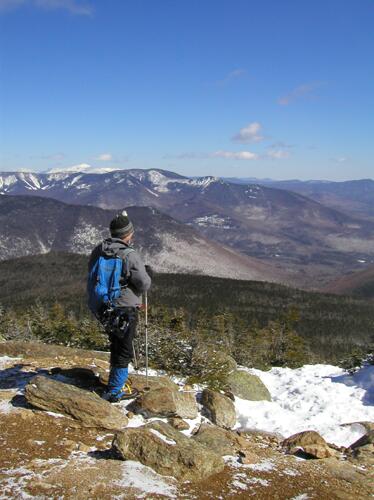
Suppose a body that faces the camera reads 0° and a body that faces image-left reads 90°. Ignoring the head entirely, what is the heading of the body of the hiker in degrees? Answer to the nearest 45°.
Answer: approximately 225°

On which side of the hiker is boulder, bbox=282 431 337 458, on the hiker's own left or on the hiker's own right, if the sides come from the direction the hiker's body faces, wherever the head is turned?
on the hiker's own right

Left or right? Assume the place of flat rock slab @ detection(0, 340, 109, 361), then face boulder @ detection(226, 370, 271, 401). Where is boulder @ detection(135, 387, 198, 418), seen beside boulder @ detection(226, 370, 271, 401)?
right
